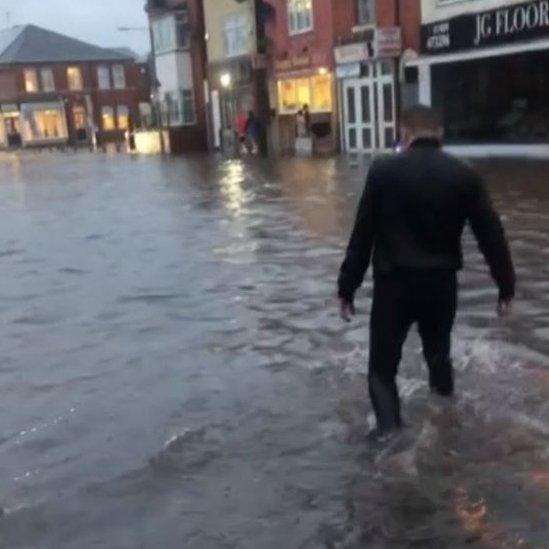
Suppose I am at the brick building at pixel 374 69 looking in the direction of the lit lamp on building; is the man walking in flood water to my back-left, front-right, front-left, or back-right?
back-left

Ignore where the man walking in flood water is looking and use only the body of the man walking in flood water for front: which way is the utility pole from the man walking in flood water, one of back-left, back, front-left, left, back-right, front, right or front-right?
front

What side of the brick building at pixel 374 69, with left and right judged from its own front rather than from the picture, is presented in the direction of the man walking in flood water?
front

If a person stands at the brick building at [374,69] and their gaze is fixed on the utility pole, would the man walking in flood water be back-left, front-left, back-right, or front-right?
back-left

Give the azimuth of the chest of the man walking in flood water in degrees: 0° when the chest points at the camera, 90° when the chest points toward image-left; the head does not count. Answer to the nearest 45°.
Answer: approximately 180°

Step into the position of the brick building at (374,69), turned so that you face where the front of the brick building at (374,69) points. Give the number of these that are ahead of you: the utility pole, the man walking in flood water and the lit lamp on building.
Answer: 1

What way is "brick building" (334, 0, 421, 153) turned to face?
toward the camera

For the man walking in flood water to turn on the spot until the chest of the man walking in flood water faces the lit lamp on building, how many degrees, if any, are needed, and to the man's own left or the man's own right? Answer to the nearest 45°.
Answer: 0° — they already face it

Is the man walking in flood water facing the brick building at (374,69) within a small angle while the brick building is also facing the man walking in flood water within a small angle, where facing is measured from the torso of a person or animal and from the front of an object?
yes

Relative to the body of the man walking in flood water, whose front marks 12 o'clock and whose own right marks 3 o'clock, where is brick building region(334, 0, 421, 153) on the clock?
The brick building is roughly at 12 o'clock from the man walking in flood water.

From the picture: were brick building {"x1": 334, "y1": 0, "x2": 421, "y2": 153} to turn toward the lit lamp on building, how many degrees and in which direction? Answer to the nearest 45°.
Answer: approximately 135° to its right

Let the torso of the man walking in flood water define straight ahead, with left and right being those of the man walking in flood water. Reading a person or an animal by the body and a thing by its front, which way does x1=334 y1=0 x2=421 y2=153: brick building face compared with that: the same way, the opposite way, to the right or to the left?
the opposite way

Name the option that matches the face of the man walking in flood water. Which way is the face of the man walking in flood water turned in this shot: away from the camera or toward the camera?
away from the camera
